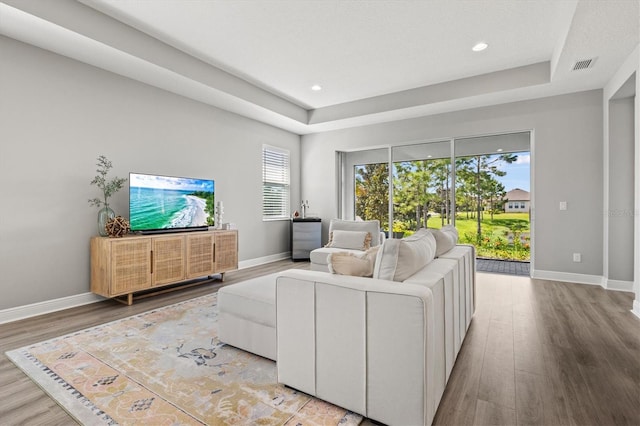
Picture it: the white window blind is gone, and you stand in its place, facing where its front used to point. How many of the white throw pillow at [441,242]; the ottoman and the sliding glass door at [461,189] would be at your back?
0

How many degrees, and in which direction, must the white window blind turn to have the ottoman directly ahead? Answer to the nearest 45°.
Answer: approximately 45° to its right

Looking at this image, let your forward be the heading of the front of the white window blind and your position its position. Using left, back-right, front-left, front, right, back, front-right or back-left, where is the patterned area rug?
front-right

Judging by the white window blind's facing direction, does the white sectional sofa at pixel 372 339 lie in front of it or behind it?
in front

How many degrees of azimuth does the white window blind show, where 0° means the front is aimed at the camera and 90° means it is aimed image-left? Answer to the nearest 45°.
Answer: approximately 315°

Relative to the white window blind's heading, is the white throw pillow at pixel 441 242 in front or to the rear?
in front

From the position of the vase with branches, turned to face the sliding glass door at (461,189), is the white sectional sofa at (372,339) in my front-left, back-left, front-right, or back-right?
front-right

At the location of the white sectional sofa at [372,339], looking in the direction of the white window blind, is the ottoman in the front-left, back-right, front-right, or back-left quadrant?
front-left

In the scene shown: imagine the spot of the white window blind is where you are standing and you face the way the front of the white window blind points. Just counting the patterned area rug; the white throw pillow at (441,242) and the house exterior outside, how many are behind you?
0

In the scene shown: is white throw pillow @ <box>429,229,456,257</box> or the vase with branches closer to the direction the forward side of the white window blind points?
the white throw pillow

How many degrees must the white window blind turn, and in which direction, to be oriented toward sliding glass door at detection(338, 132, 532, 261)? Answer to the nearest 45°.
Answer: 0° — it already faces it

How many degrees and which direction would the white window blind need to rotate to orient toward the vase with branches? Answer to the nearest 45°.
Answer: approximately 90° to its right

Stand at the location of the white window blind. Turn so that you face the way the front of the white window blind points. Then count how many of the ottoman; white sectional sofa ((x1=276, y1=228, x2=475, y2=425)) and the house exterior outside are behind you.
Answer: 0

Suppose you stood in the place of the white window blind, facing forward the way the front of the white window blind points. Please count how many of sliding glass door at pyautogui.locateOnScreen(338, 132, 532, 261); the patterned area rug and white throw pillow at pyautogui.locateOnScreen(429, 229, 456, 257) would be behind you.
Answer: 0
